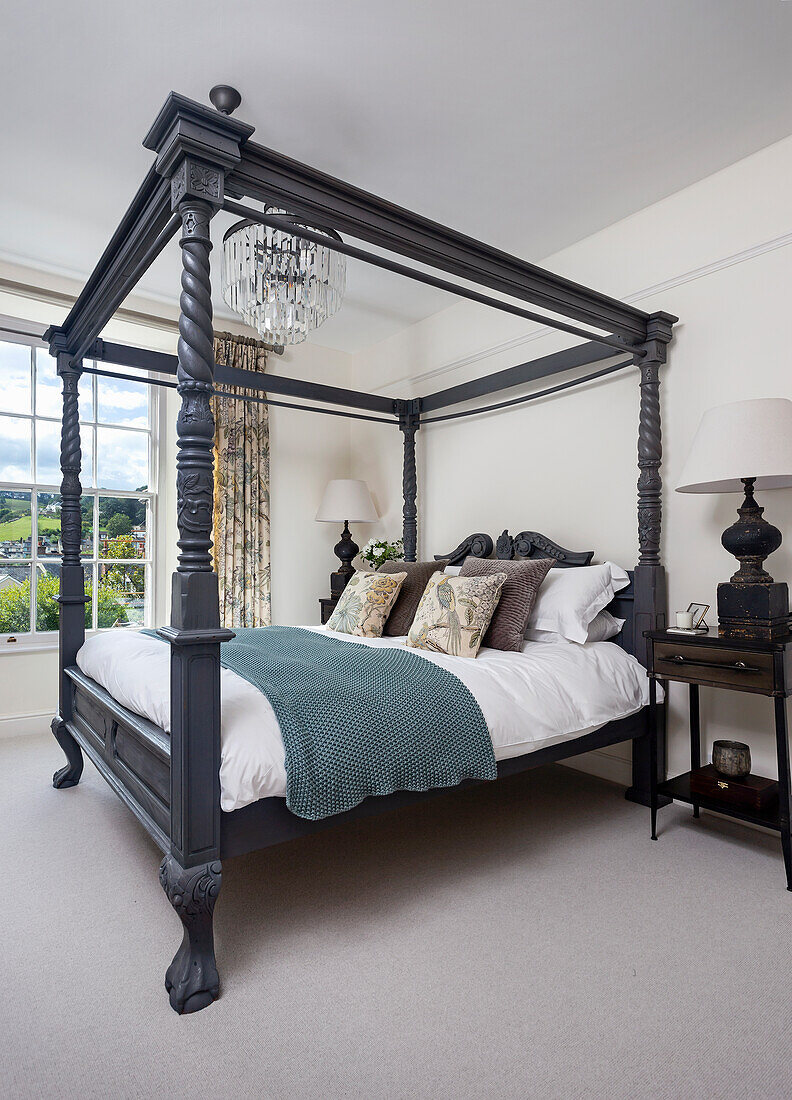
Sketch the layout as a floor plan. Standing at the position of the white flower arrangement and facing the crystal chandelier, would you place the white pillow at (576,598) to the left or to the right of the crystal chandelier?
left

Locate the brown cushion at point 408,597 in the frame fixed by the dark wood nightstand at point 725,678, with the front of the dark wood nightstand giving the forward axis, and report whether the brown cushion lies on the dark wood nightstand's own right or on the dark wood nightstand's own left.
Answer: on the dark wood nightstand's own right

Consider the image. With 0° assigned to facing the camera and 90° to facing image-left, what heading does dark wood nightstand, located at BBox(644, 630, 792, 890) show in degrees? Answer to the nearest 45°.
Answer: approximately 45°

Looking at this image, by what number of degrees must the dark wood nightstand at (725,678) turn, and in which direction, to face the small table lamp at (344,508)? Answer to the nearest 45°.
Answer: approximately 90° to its right

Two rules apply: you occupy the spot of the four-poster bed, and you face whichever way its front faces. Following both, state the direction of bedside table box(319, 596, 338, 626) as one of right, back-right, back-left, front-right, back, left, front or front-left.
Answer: back-right

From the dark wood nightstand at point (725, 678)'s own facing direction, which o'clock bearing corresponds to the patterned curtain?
The patterned curtain is roughly at 2 o'clock from the dark wood nightstand.

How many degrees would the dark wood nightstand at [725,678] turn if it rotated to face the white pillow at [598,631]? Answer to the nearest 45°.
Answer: approximately 90° to its right

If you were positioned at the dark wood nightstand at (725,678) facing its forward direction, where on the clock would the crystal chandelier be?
The crystal chandelier is roughly at 1 o'clock from the dark wood nightstand.

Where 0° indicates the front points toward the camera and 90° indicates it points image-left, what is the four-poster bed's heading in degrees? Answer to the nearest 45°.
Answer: approximately 45°
